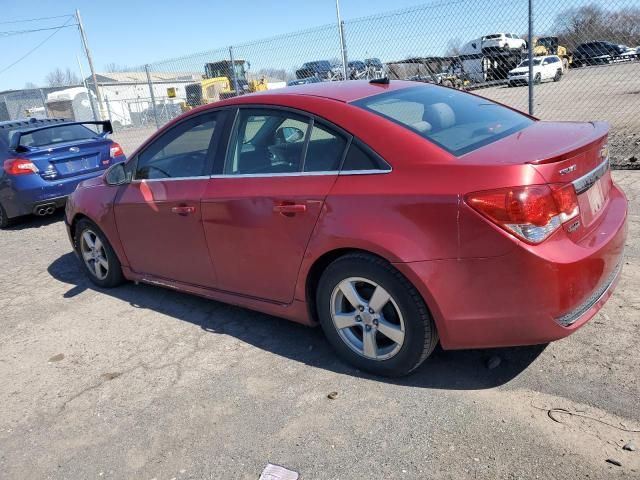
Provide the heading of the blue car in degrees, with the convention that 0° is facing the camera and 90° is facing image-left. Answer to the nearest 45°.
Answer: approximately 135°

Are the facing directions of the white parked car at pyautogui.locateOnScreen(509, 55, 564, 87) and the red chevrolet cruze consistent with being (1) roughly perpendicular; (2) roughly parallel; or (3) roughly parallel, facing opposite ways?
roughly perpendicular

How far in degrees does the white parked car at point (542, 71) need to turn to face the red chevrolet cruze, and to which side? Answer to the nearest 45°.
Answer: approximately 45° to its left

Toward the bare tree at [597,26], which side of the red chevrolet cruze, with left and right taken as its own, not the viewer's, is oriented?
right

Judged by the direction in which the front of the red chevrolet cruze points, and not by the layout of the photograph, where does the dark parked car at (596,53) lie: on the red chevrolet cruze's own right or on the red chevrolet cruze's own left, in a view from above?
on the red chevrolet cruze's own right

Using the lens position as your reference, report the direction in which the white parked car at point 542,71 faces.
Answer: facing the viewer and to the left of the viewer

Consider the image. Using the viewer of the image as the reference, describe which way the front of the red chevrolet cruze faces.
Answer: facing away from the viewer and to the left of the viewer
